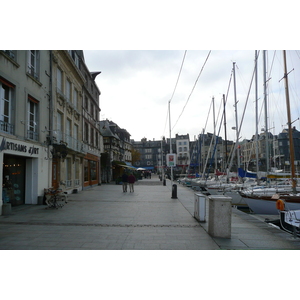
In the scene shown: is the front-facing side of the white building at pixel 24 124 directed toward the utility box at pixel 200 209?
yes

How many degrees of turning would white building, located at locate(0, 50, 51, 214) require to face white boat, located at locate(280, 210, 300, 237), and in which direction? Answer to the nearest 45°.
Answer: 0° — it already faces it

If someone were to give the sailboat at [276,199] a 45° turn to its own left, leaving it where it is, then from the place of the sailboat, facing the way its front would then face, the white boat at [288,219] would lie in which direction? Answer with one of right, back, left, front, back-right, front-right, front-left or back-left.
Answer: front-left

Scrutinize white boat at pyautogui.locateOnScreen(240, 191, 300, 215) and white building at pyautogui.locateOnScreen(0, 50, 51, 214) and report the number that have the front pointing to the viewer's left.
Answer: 1

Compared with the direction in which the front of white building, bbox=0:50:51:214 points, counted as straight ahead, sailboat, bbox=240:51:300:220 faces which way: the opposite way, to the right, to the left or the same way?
the opposite way

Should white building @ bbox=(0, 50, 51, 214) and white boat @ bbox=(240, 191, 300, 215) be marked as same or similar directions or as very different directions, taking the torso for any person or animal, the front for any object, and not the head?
very different directions

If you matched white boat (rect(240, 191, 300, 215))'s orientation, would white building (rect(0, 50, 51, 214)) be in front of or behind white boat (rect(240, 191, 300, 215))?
in front

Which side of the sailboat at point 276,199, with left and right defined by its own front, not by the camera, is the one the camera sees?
left

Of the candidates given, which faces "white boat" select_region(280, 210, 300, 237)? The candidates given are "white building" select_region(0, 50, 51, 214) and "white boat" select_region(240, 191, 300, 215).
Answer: the white building
